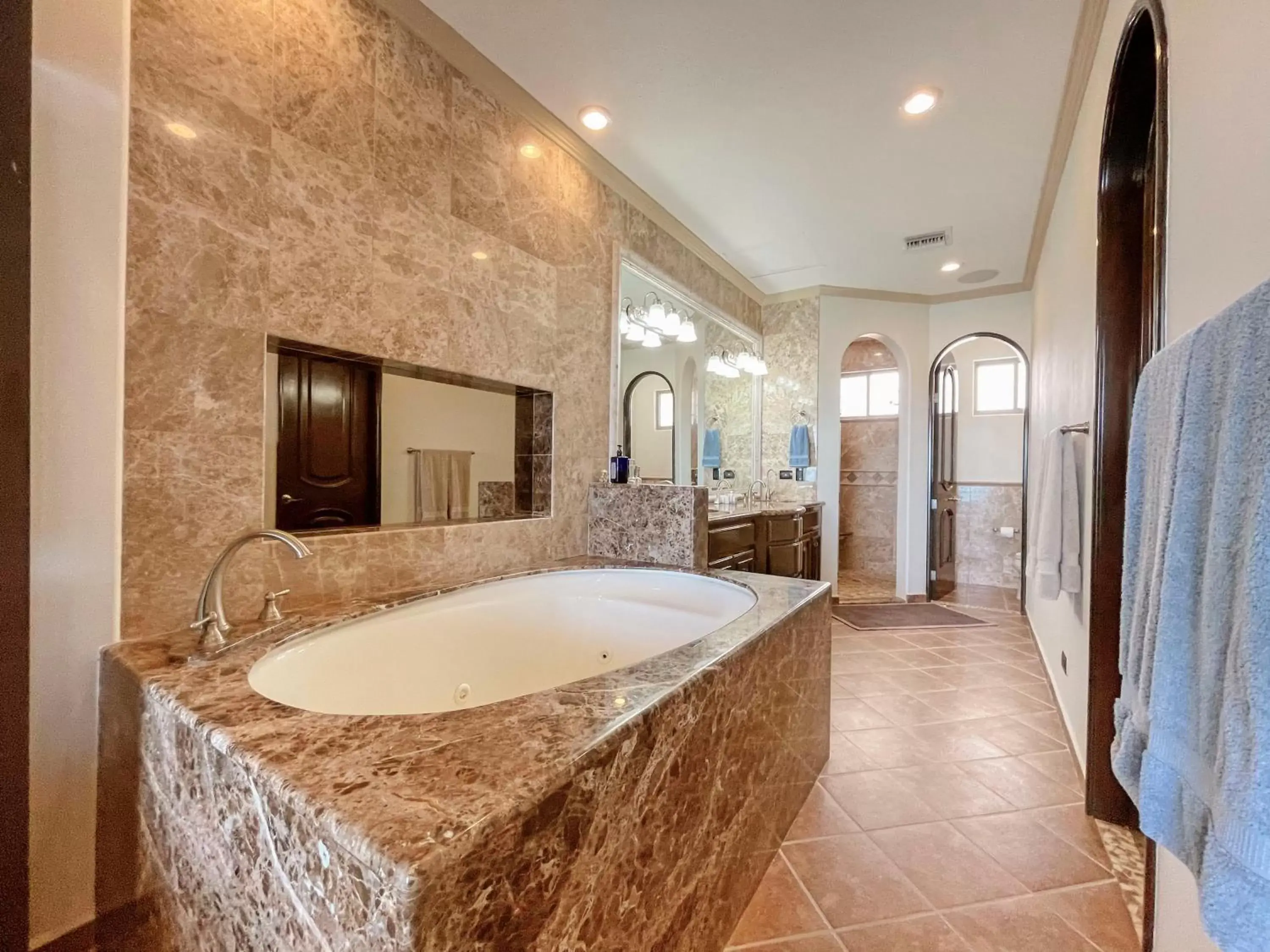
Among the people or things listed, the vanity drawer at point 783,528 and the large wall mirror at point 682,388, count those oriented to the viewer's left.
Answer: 0

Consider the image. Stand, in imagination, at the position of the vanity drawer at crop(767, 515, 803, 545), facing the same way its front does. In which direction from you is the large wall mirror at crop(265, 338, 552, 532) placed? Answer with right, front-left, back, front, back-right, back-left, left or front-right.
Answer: right

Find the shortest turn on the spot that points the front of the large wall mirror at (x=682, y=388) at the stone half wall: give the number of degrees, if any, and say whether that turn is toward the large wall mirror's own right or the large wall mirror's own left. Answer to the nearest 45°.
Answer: approximately 45° to the large wall mirror's own right

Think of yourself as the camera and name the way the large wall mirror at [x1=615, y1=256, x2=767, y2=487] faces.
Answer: facing the viewer and to the right of the viewer

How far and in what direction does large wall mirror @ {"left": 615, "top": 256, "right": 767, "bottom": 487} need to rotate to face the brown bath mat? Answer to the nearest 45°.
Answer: approximately 45° to its left

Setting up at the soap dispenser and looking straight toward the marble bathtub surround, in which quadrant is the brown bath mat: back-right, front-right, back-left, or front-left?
back-left

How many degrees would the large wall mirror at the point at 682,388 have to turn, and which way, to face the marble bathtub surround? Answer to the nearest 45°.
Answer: approximately 45° to its right

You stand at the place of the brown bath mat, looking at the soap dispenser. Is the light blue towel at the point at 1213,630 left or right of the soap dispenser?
left

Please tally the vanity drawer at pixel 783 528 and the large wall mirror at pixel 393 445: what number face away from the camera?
0

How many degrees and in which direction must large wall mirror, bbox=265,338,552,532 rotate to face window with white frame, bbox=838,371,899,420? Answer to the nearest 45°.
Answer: approximately 90° to its left

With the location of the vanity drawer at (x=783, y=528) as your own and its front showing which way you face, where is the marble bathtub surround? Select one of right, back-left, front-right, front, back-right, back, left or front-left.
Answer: front-right

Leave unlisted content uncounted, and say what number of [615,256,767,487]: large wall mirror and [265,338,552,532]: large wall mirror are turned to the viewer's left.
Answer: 0

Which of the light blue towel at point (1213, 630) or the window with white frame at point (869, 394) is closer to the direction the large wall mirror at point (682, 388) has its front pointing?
the light blue towel

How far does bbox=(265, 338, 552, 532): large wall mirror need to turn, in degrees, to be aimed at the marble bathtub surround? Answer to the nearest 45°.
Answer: approximately 45° to its right

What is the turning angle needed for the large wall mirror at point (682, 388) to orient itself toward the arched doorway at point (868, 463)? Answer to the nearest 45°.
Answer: approximately 90° to its left

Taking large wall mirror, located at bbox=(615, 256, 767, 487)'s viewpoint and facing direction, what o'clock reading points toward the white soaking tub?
The white soaking tub is roughly at 2 o'clock from the large wall mirror.
